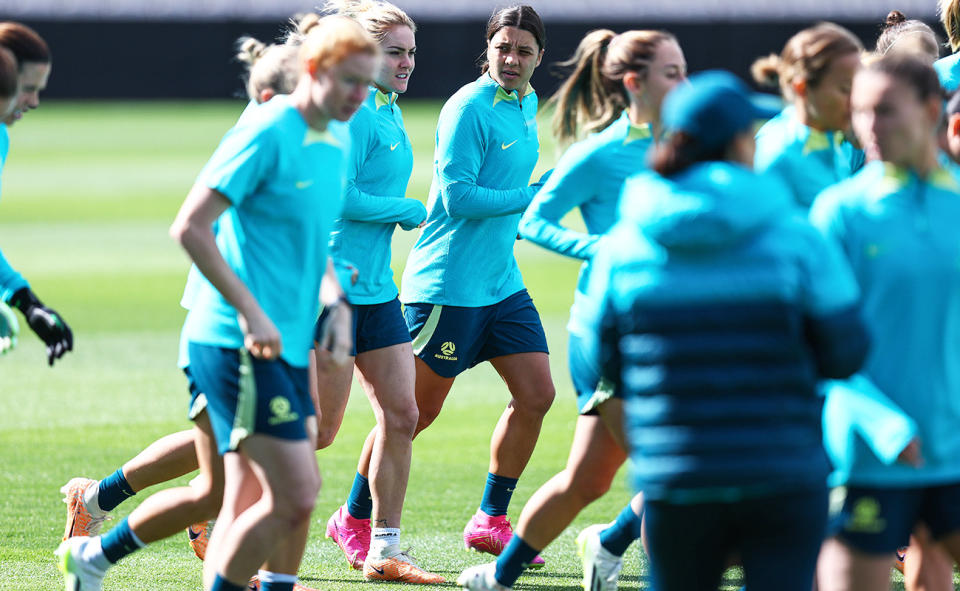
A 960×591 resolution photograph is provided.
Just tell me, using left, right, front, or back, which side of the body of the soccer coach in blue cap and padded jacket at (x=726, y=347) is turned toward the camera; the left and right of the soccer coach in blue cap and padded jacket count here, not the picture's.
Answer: back
